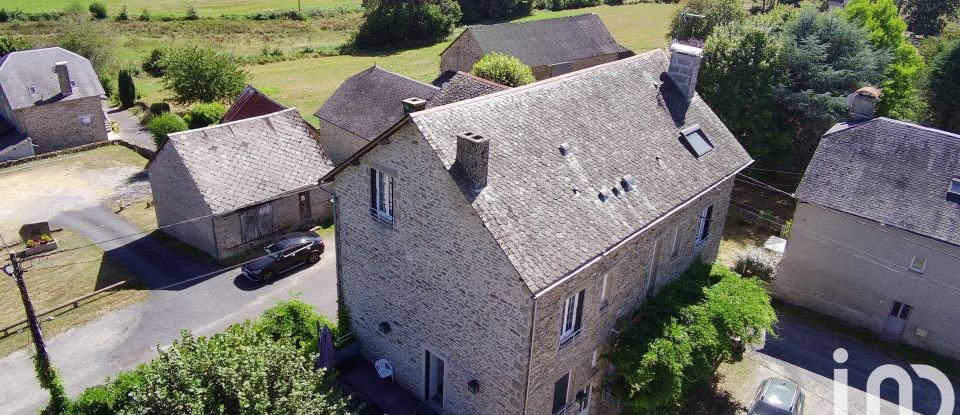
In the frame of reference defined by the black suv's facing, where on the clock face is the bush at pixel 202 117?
The bush is roughly at 4 o'clock from the black suv.

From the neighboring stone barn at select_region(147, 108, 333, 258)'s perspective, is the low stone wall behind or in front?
behind

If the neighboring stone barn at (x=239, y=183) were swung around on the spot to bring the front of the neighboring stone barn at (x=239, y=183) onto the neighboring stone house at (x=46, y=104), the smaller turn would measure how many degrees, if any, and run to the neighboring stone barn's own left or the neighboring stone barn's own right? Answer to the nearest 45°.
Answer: approximately 180°

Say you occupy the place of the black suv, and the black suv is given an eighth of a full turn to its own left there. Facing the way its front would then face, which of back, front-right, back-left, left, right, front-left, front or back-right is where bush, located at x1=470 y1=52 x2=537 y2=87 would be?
back-left

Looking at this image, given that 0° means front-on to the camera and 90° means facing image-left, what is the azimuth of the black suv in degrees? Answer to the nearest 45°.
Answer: approximately 45°

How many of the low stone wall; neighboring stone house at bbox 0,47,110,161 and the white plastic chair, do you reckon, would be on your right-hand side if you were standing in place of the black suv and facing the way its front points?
2

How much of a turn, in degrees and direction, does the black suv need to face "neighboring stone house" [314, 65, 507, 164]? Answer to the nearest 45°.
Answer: approximately 180°

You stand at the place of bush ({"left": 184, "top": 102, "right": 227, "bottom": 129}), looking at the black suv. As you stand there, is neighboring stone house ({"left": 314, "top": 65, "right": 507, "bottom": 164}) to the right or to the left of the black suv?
left

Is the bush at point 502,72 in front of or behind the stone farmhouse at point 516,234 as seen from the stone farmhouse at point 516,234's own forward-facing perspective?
behind

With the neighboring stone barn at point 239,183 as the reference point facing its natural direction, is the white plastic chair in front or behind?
in front

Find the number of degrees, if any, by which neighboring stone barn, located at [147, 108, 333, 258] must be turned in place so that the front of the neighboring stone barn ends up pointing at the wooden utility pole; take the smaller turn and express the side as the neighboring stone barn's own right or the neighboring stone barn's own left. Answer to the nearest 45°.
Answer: approximately 90° to the neighboring stone barn's own right

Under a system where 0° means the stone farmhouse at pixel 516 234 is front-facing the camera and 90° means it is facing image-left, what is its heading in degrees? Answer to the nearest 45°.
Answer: approximately 315°

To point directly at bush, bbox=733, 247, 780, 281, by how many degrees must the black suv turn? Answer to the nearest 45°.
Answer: approximately 135° to its left
